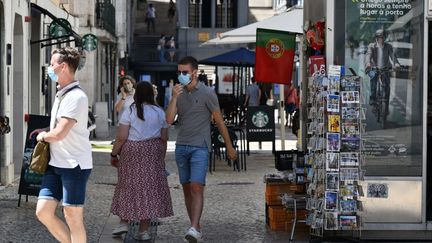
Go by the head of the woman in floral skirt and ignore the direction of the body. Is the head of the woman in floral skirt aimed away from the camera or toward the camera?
away from the camera

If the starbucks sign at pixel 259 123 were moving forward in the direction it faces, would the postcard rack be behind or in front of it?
in front

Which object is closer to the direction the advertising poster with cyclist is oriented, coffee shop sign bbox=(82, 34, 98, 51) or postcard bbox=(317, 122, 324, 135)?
the postcard

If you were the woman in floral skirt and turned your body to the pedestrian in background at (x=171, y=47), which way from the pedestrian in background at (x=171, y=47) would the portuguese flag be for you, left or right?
right
